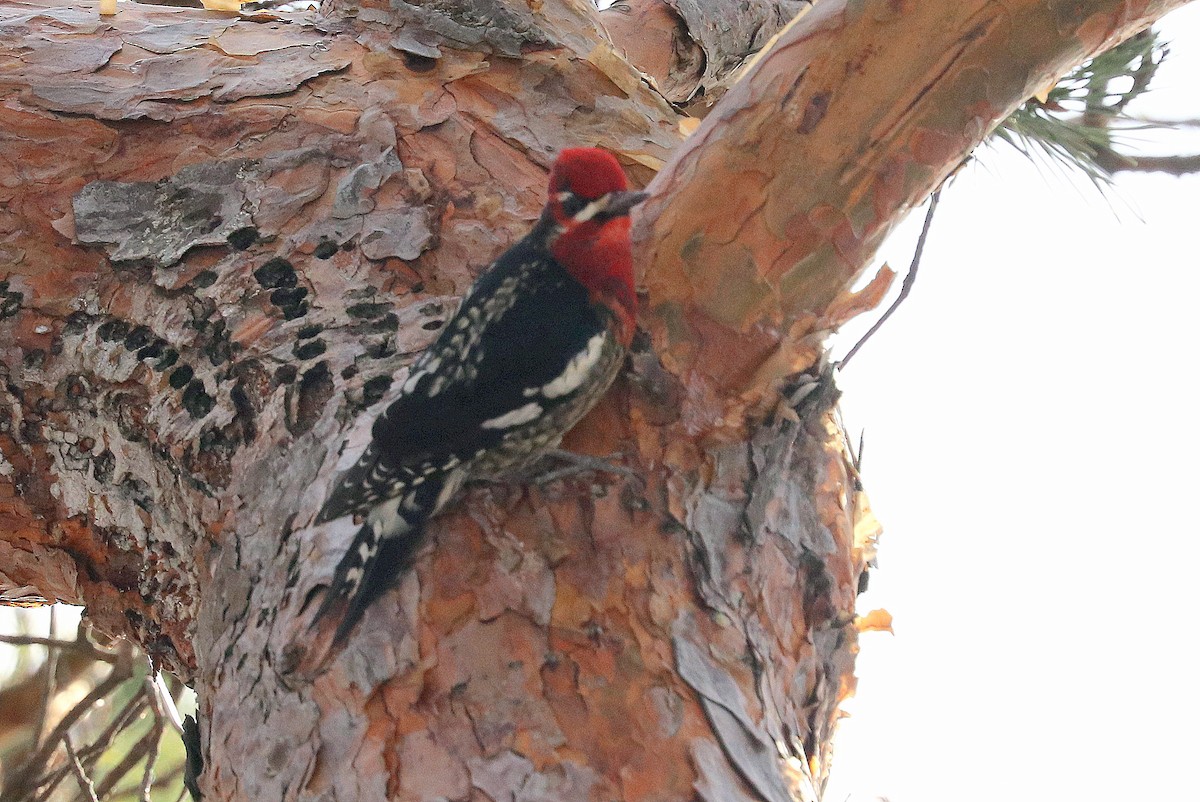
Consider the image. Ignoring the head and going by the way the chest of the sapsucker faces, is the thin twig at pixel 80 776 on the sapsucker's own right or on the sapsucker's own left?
on the sapsucker's own left

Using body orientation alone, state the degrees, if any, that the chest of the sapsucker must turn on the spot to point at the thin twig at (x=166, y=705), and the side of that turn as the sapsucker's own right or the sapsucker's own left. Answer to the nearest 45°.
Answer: approximately 90° to the sapsucker's own left

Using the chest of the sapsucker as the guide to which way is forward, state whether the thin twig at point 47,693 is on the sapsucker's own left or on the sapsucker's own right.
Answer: on the sapsucker's own left

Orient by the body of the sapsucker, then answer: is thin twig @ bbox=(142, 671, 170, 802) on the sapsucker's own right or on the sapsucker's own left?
on the sapsucker's own left

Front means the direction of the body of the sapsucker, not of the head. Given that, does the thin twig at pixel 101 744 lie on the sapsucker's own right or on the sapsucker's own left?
on the sapsucker's own left
